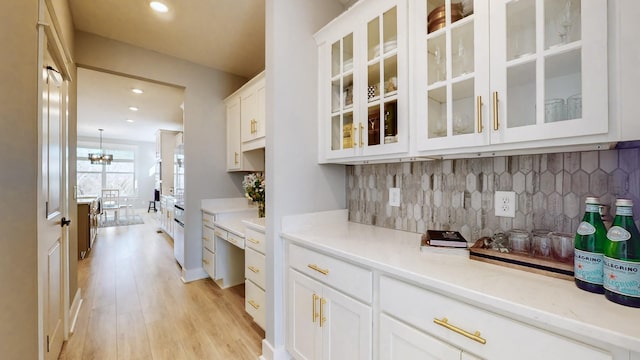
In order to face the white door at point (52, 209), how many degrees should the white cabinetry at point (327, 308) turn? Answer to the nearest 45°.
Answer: approximately 45° to its right

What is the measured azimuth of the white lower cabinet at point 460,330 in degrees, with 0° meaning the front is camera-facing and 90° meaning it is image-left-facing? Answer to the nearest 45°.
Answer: approximately 45°

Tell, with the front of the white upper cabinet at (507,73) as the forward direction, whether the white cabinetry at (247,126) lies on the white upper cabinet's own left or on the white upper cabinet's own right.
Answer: on the white upper cabinet's own right

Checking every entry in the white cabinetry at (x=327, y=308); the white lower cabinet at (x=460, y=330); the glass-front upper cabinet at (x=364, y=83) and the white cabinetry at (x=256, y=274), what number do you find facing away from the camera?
0

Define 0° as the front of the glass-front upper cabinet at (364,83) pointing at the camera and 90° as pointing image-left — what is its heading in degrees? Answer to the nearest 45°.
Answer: approximately 45°
